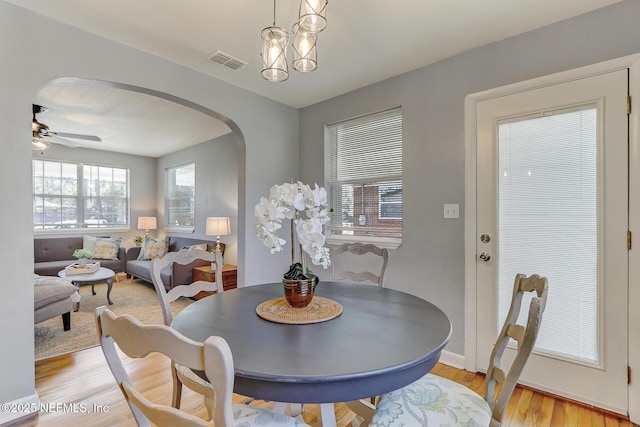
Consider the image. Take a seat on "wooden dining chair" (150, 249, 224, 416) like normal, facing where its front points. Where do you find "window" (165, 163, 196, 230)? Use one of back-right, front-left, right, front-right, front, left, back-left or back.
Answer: back-left

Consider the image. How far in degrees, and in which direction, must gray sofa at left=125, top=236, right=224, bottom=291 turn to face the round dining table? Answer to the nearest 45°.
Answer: approximately 45° to its left

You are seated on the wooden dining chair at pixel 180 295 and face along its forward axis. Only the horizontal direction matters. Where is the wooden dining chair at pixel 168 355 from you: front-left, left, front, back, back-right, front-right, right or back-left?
front-right

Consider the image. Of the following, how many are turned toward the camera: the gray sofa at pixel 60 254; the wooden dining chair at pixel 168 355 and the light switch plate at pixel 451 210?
2

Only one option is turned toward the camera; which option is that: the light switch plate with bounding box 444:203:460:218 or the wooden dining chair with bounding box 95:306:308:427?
the light switch plate

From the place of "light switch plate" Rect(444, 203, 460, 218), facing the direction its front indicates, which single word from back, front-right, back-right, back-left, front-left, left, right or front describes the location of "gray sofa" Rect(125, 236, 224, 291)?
right

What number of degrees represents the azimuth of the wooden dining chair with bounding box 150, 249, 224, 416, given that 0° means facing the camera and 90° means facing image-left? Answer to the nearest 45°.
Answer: approximately 315°

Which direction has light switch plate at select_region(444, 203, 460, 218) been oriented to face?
toward the camera

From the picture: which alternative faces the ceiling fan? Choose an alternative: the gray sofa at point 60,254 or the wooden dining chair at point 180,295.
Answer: the gray sofa

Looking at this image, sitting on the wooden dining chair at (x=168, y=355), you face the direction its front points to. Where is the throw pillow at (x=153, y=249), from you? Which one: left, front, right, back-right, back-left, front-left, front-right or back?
front-left

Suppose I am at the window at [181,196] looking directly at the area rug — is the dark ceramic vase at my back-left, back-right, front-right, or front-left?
front-left

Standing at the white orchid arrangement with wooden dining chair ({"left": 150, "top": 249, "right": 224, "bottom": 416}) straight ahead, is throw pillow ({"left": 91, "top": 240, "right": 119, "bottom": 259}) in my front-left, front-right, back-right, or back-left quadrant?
front-right

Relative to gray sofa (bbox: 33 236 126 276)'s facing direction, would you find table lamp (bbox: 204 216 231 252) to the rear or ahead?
ahead

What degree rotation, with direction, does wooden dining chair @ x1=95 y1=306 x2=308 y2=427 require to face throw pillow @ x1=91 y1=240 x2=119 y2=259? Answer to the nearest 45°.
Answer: approximately 45° to its left

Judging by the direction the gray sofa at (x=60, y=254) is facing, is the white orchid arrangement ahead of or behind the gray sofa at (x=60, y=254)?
ahead

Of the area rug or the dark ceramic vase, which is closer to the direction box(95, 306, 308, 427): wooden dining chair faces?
the dark ceramic vase

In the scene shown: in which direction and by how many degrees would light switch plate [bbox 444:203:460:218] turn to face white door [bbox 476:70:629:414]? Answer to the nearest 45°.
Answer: approximately 90° to its left

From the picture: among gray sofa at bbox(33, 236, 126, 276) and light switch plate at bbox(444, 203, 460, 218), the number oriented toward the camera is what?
2

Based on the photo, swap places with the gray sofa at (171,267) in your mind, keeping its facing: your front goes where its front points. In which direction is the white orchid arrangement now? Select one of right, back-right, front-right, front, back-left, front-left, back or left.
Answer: front-left

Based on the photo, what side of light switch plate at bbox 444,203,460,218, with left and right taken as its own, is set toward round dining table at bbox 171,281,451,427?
front

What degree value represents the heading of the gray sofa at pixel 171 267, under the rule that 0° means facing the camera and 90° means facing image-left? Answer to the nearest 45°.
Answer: approximately 45°
